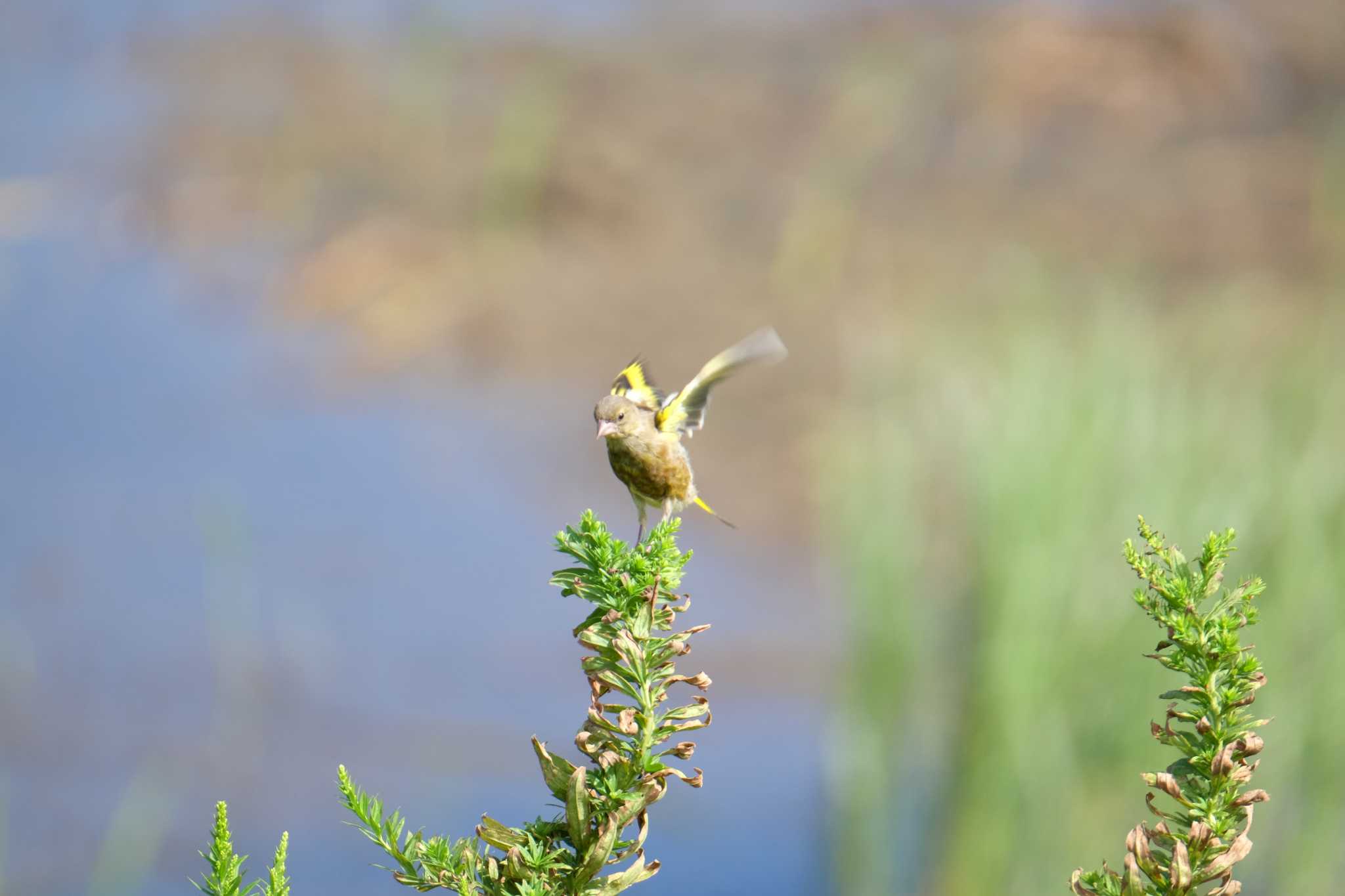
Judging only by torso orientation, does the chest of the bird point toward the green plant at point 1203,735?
no

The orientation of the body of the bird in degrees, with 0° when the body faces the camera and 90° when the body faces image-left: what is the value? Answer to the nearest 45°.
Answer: approximately 45°
